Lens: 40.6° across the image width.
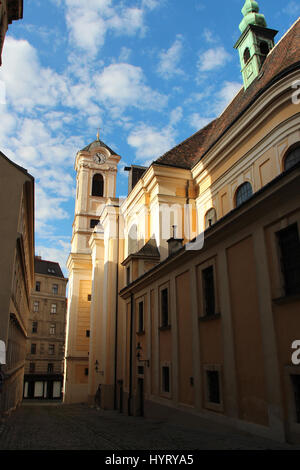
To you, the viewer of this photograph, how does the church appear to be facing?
facing away from the viewer and to the left of the viewer
